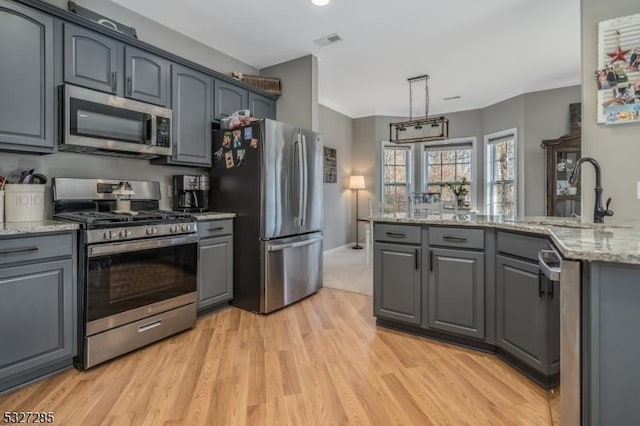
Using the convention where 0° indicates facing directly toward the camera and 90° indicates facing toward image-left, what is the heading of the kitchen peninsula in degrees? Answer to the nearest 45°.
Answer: approximately 45°

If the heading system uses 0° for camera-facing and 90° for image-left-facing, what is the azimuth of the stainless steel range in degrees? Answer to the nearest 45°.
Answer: approximately 315°

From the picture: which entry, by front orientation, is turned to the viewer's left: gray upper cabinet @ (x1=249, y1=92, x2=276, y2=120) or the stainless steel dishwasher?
the stainless steel dishwasher

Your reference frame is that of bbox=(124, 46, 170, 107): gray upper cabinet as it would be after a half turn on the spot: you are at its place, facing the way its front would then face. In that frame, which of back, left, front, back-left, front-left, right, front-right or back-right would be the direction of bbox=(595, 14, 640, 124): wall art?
back

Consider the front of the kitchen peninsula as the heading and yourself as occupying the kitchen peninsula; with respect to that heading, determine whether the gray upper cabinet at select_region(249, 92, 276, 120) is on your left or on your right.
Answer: on your right

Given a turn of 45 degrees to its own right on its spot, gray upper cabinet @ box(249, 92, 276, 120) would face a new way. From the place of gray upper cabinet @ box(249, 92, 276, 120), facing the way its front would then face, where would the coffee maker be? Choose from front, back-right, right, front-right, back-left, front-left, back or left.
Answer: front-right

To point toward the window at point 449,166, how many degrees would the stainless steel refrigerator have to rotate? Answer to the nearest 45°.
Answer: approximately 90° to its left

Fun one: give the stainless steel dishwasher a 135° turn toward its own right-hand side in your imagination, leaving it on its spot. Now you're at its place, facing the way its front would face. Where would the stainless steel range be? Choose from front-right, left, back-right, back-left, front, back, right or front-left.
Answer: back-left

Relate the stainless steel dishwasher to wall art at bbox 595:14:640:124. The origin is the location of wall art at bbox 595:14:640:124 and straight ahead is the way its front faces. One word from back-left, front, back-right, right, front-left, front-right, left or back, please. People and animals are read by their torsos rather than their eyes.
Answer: front-left

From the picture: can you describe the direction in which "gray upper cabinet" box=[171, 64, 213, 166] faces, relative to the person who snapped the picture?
facing the viewer and to the right of the viewer

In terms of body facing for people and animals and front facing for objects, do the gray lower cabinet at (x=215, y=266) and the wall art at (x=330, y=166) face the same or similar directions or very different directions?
same or similar directions
